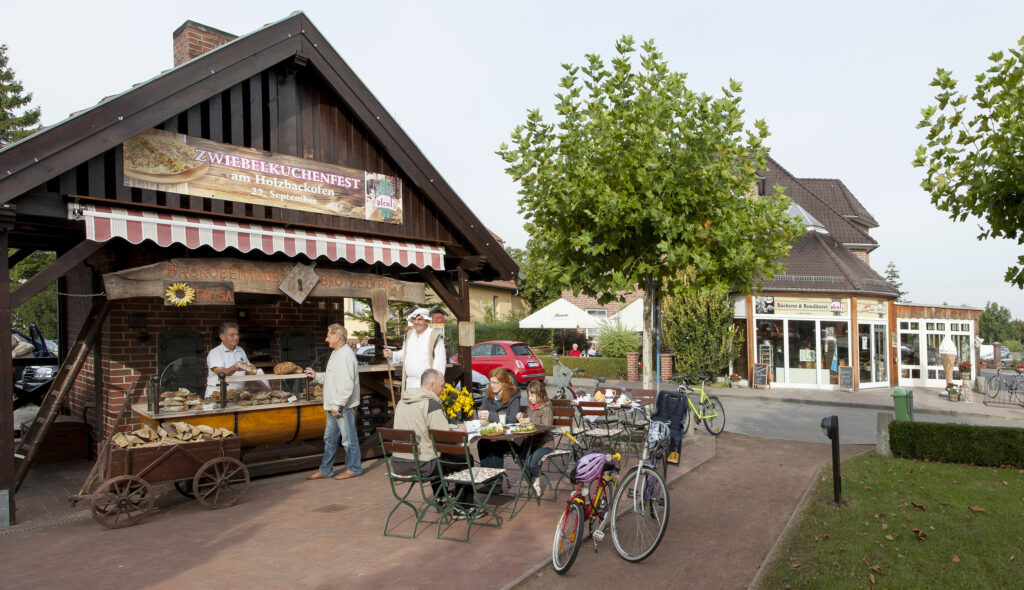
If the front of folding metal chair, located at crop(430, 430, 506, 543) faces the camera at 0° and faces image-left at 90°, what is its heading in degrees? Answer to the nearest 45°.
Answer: approximately 225°

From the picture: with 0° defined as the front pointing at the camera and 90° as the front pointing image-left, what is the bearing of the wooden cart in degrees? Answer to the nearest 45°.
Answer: approximately 45°

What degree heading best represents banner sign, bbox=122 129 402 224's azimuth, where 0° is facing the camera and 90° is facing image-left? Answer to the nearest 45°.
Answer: approximately 315°

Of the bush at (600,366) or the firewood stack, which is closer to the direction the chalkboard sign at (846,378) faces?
the firewood stack

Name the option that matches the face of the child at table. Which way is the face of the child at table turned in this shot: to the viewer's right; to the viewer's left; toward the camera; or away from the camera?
to the viewer's left

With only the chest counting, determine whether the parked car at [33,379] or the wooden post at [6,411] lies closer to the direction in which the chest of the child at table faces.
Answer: the wooden post

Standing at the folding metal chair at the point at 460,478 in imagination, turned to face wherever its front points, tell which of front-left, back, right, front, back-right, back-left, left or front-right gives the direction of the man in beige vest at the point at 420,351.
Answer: front-left

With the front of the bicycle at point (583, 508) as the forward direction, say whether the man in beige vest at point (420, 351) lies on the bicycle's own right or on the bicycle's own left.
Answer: on the bicycle's own right
